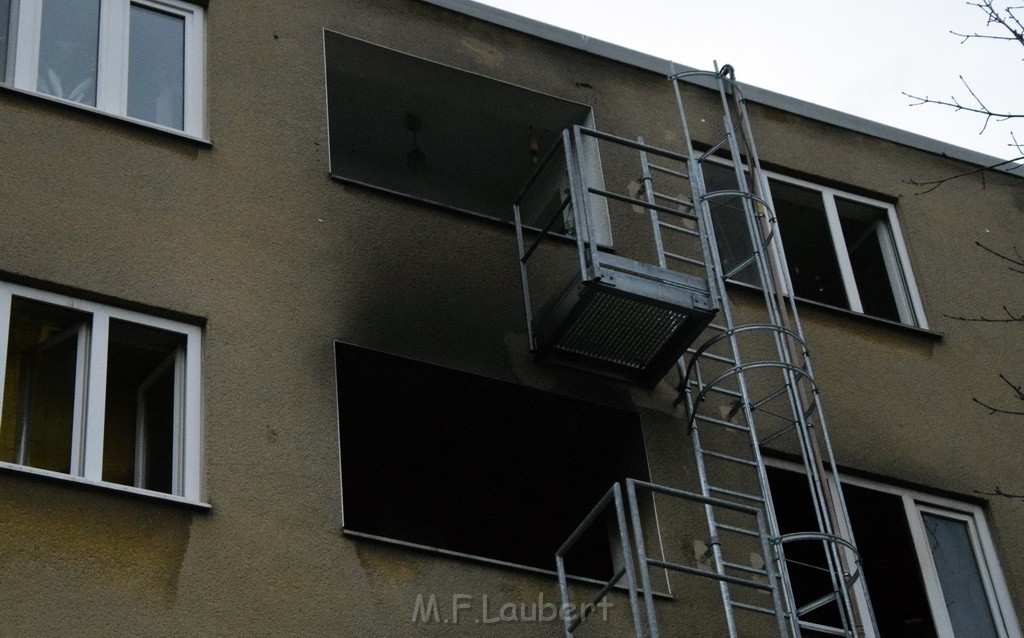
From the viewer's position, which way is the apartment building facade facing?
facing the viewer and to the right of the viewer
